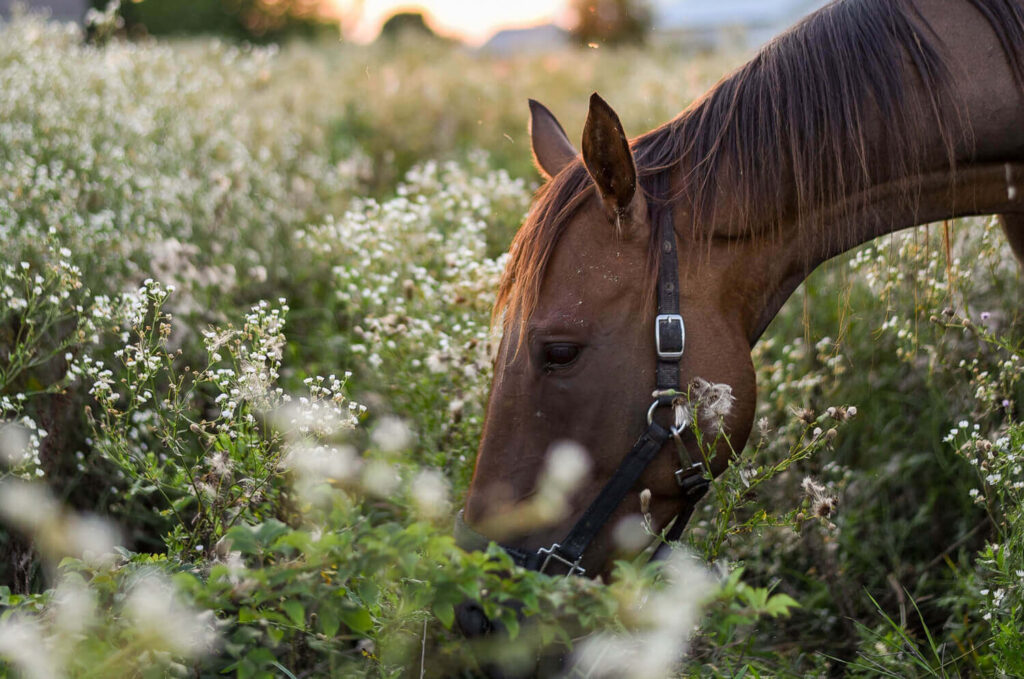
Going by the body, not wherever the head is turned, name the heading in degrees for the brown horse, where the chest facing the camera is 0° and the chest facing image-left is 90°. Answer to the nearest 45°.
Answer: approximately 90°

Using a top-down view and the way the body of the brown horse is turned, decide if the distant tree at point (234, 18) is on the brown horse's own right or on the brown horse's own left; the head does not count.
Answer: on the brown horse's own right

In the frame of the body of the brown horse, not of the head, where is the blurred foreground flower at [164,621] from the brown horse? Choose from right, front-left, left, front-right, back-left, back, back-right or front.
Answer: front-left

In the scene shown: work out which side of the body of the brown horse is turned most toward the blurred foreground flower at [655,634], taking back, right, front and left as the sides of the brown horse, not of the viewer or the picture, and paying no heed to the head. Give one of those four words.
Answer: left

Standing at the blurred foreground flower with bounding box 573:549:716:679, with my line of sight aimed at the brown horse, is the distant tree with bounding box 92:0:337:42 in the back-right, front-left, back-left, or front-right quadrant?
front-left

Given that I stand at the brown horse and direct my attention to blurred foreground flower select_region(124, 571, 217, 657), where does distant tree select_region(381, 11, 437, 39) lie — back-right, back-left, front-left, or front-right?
back-right
